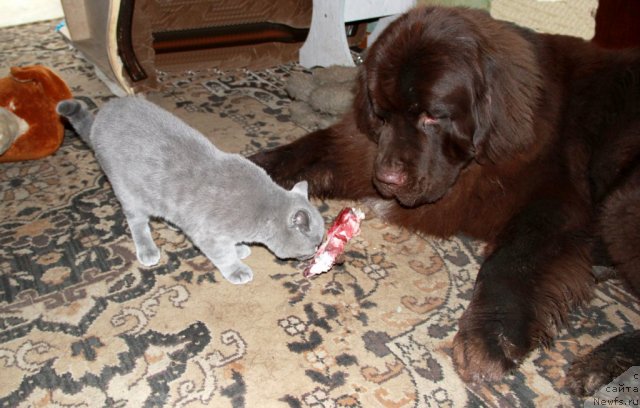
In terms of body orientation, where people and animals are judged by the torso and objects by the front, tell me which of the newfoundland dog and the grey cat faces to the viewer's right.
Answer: the grey cat

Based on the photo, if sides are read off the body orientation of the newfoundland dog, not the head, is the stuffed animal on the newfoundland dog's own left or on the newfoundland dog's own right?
on the newfoundland dog's own right

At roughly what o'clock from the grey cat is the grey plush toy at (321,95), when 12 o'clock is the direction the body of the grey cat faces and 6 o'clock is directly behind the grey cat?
The grey plush toy is roughly at 10 o'clock from the grey cat.

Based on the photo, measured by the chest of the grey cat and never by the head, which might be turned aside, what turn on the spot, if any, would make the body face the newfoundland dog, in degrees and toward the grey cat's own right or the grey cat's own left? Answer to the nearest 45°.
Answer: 0° — it already faces it

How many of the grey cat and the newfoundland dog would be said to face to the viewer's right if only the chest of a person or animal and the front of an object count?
1

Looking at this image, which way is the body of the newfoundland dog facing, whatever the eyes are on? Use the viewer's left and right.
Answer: facing the viewer and to the left of the viewer

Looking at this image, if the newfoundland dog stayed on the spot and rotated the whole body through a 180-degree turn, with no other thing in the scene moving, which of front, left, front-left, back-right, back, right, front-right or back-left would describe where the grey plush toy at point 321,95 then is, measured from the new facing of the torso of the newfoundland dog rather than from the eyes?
left

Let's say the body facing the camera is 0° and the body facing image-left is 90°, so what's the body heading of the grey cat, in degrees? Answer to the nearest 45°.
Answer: approximately 270°

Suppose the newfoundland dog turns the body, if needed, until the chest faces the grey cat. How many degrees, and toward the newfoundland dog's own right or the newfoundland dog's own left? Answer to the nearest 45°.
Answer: approximately 45° to the newfoundland dog's own right

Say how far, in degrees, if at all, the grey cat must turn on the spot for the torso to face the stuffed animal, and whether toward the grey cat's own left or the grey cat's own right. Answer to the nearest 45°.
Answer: approximately 135° to the grey cat's own left

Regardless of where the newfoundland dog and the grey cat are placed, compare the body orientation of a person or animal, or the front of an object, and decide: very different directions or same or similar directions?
very different directions
